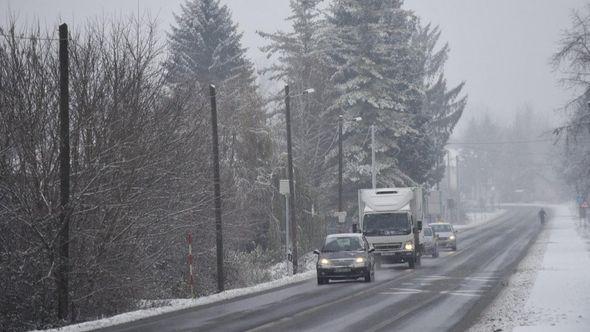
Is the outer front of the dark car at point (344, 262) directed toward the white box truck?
no

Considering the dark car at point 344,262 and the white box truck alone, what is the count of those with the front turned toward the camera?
2

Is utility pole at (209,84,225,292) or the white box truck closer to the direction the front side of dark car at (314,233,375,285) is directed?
the utility pole

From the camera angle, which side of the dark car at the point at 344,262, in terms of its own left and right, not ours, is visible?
front

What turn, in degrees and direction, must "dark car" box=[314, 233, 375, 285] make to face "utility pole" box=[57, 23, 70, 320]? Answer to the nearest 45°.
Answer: approximately 45° to its right

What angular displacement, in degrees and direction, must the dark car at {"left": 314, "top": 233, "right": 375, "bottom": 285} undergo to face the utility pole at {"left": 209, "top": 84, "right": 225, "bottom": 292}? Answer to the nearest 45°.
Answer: approximately 45° to its right

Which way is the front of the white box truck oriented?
toward the camera

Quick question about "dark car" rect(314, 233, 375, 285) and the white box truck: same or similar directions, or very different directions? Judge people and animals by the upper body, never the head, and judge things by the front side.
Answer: same or similar directions

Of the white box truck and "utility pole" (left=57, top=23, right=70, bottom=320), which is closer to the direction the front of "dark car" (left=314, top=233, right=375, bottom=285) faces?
the utility pole

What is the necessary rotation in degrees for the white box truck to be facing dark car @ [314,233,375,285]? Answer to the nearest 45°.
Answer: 0° — it already faces it

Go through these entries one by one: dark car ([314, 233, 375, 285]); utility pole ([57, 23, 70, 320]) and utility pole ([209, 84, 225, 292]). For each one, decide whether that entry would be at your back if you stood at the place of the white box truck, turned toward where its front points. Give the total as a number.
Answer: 0

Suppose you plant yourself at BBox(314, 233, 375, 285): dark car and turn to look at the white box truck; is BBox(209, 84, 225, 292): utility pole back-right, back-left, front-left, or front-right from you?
back-left
